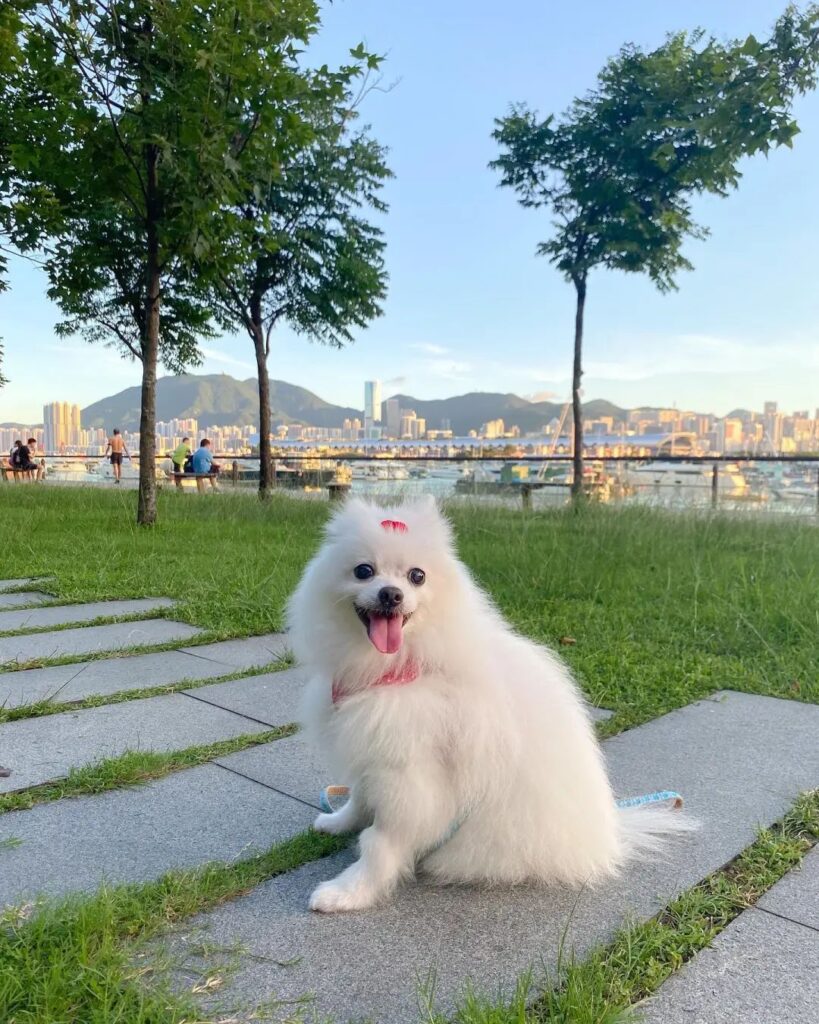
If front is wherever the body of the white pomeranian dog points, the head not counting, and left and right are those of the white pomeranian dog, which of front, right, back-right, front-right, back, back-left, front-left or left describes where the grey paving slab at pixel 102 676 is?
right

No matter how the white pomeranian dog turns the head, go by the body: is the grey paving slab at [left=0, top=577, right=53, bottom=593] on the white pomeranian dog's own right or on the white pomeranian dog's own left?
on the white pomeranian dog's own right

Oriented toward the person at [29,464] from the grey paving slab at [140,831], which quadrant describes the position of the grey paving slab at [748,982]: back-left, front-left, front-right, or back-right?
back-right

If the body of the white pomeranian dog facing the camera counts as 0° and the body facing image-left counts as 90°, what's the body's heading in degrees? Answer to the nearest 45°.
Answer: approximately 45°

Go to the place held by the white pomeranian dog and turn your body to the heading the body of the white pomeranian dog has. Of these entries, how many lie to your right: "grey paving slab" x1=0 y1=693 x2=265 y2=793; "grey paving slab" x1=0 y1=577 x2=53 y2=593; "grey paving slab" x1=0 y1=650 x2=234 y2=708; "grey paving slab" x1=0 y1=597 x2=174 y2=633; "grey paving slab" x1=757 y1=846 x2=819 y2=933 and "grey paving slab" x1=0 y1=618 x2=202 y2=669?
5

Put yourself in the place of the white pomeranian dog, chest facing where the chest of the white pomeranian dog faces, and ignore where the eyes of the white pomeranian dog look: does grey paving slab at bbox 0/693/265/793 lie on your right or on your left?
on your right

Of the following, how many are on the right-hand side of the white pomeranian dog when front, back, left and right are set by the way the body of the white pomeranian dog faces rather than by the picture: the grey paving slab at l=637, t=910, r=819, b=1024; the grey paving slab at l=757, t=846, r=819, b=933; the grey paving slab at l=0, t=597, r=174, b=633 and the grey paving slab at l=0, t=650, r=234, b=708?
2

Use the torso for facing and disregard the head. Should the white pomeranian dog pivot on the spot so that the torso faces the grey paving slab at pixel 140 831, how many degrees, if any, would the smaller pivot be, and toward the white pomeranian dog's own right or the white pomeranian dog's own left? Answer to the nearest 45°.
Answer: approximately 45° to the white pomeranian dog's own right

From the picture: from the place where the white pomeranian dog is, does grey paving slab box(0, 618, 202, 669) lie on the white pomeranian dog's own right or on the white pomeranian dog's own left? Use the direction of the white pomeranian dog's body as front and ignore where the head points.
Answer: on the white pomeranian dog's own right

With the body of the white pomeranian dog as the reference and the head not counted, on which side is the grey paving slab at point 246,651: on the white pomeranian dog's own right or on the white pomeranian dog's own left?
on the white pomeranian dog's own right

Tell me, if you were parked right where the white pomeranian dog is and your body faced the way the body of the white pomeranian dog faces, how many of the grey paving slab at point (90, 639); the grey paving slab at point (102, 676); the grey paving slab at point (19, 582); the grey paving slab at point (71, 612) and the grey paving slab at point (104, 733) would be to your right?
5

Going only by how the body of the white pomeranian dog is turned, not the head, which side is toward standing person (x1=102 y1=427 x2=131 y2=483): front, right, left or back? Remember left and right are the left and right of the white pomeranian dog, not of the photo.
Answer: right

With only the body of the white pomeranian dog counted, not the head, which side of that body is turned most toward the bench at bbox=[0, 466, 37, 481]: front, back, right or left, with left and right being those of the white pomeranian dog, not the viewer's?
right
